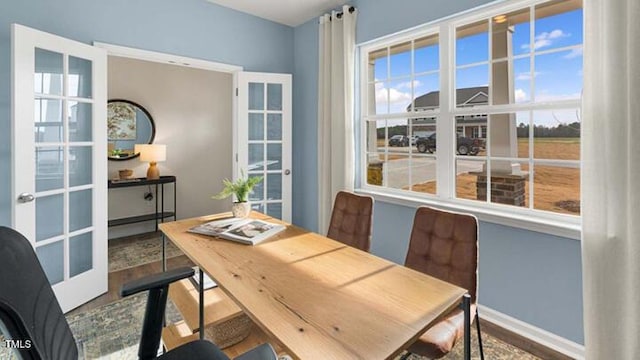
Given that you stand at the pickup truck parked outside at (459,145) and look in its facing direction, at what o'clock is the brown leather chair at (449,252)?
The brown leather chair is roughly at 9 o'clock from the pickup truck parked outside.

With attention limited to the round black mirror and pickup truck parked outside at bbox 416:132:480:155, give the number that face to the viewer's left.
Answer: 1

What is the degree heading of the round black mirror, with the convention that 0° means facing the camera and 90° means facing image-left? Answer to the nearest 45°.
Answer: approximately 0°

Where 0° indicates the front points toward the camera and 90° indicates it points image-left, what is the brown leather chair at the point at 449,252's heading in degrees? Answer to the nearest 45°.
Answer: approximately 45°

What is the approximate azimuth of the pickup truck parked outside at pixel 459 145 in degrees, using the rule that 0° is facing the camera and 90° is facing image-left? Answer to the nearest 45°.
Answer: approximately 90°

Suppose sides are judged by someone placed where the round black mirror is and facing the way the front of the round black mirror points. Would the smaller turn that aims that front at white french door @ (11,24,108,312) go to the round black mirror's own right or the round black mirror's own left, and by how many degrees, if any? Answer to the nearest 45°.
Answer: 0° — it already faces it
